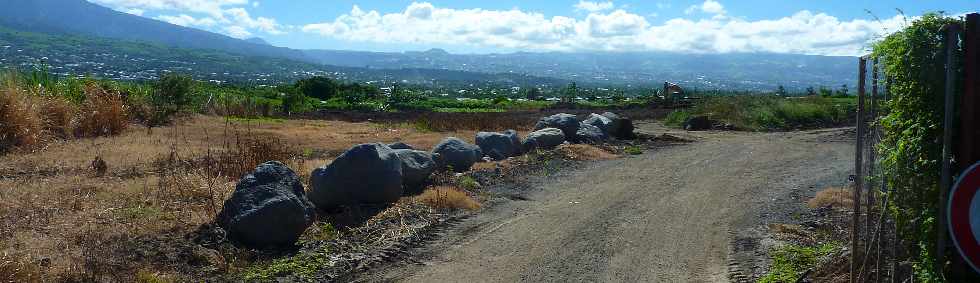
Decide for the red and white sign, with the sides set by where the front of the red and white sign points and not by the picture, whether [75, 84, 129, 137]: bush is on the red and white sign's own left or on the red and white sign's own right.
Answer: on the red and white sign's own right

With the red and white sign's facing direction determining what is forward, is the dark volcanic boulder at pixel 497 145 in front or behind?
behind

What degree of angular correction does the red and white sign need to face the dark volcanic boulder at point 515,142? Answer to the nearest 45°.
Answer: approximately 135° to its right

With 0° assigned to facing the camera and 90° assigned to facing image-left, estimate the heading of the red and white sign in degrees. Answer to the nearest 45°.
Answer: approximately 0°

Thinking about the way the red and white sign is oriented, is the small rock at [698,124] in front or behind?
behind

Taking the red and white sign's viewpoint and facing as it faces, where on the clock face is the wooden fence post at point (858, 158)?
The wooden fence post is roughly at 5 o'clock from the red and white sign.

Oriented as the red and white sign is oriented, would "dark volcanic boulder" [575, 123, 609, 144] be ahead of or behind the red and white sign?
behind

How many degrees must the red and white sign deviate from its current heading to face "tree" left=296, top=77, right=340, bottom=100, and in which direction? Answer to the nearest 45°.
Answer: approximately 135° to its right

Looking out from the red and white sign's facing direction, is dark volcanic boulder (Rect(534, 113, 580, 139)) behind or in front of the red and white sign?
behind

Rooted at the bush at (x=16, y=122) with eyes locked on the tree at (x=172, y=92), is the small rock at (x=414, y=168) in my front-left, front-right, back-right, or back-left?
back-right
